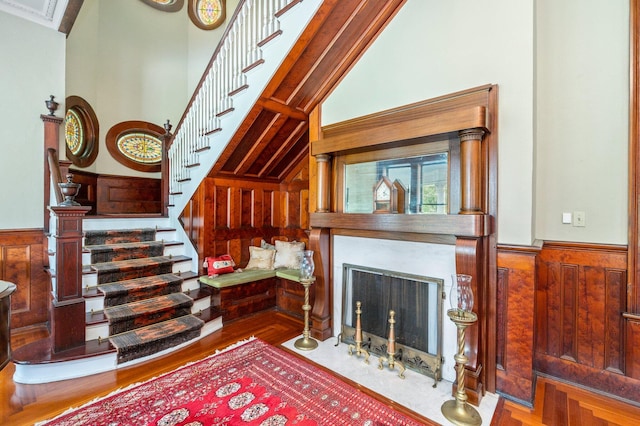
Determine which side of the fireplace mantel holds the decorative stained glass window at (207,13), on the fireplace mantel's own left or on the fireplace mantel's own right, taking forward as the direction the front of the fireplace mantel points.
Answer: on the fireplace mantel's own right

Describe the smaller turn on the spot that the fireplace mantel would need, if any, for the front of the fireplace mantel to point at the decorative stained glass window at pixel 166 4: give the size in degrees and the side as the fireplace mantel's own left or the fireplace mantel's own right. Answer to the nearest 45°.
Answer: approximately 90° to the fireplace mantel's own right

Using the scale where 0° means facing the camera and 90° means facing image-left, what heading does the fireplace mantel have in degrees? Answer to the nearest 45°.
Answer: approximately 45°

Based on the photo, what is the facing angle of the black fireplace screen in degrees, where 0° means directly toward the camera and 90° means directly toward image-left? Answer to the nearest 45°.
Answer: approximately 45°

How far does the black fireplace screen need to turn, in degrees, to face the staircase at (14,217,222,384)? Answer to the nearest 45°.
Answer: approximately 45° to its right

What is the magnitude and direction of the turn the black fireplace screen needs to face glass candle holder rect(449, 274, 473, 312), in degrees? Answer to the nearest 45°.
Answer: approximately 90° to its left

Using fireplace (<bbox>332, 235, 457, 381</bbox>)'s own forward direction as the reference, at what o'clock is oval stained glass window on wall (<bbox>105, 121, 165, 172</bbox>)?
The oval stained glass window on wall is roughly at 2 o'clock from the fireplace.

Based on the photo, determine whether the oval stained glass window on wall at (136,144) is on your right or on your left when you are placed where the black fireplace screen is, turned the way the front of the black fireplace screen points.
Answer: on your right
